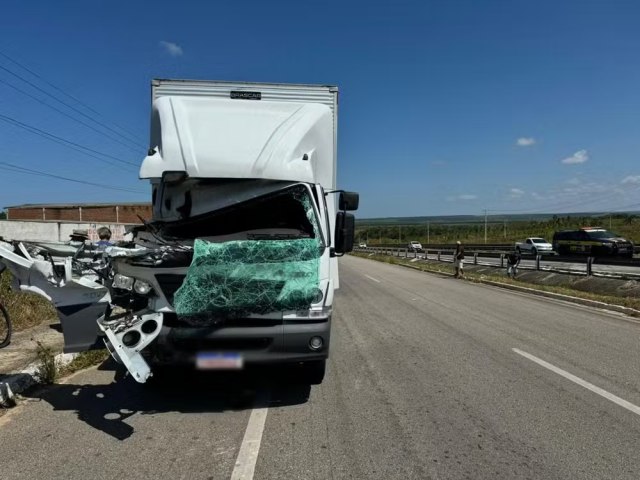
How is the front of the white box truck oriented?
toward the camera

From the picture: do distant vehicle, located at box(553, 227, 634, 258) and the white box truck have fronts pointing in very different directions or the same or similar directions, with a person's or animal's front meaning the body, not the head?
same or similar directions

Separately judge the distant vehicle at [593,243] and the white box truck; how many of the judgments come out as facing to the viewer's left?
0

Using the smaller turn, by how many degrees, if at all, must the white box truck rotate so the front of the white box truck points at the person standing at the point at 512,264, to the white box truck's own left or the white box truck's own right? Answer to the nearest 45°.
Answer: approximately 135° to the white box truck's own left

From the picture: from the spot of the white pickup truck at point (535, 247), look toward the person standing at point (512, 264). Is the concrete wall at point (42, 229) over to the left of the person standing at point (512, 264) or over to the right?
right

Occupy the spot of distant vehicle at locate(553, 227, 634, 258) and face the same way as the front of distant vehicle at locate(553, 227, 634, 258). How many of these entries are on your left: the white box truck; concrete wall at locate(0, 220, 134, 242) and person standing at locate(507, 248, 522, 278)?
0

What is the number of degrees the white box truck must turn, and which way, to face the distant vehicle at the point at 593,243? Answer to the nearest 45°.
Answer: approximately 135° to its left

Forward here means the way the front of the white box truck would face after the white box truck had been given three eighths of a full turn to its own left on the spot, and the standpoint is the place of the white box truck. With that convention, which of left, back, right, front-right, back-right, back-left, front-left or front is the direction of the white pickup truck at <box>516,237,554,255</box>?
front
